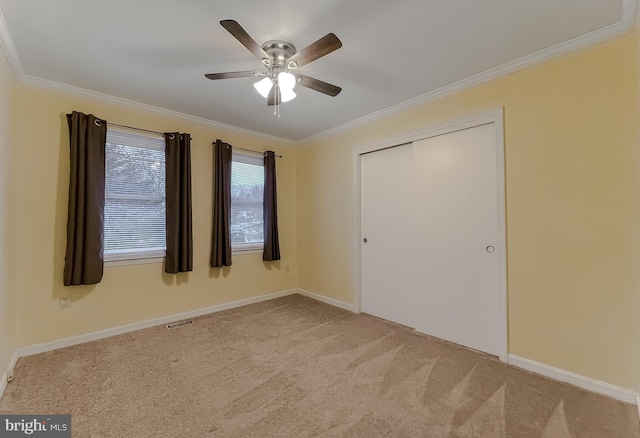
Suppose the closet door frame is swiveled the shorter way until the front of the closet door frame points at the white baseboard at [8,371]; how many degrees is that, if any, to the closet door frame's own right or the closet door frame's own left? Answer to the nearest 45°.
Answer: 0° — it already faces it

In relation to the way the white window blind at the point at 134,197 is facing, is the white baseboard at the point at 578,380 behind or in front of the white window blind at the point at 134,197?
in front

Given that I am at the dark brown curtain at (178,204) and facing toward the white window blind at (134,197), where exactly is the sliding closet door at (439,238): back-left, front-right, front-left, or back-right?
back-left

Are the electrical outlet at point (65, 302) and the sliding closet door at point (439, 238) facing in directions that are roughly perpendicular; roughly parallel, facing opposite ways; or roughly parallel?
roughly perpendicular

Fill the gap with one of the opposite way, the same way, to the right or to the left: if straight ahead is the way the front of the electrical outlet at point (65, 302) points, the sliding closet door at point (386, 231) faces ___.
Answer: to the right

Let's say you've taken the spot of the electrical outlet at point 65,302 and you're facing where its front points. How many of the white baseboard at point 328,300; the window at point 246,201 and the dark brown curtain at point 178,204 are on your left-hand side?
3

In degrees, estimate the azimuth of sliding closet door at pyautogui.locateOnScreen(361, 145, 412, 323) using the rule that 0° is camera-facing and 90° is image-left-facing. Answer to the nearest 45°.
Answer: approximately 45°

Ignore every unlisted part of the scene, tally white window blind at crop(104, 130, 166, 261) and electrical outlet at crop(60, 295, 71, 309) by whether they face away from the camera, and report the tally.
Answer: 0

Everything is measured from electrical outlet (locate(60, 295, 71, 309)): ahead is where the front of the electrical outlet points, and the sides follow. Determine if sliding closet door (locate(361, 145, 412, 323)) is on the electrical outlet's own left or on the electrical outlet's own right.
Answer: on the electrical outlet's own left

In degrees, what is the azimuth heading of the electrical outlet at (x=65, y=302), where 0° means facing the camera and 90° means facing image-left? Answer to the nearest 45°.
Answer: approximately 0°

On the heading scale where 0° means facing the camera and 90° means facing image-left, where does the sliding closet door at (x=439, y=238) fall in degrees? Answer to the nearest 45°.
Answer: approximately 45°

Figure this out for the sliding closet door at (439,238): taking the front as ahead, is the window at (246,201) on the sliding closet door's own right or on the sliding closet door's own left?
on the sliding closet door's own right

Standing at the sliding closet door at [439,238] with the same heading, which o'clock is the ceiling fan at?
The ceiling fan is roughly at 12 o'clock from the sliding closet door.

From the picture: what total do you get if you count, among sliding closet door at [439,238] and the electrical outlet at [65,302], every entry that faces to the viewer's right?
0

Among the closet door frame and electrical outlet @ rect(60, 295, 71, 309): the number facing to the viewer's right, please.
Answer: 0

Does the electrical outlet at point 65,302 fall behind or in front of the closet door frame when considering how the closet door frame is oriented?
in front

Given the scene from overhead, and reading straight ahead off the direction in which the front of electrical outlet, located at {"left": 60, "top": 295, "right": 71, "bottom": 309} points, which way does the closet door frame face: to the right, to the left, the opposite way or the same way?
to the right
